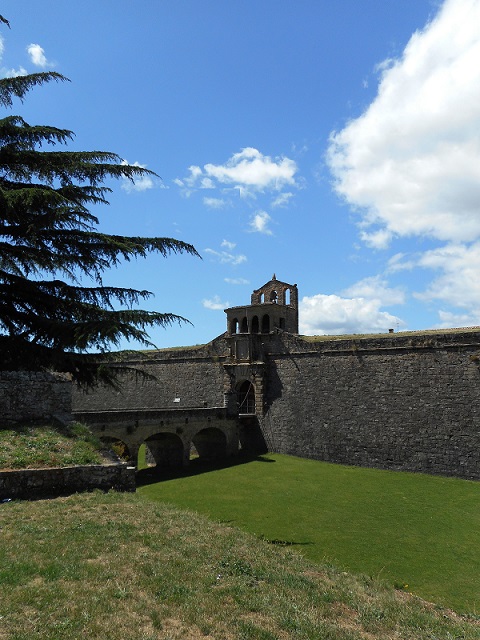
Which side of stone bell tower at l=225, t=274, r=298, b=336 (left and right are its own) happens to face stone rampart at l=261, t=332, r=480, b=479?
left

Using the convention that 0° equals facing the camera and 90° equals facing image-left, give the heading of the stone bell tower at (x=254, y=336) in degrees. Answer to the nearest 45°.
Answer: approximately 45°

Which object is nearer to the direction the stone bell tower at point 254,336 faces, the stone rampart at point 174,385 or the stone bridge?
the stone bridge

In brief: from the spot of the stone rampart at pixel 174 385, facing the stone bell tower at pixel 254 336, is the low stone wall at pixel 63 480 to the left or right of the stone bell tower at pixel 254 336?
right

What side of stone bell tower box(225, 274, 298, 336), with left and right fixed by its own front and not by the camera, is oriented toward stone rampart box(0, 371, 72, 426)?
front

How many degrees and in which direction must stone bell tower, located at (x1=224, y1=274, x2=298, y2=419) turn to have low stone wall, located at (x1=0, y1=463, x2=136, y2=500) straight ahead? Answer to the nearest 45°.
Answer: approximately 45° to its left

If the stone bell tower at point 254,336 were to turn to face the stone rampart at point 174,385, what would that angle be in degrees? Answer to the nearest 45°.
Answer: approximately 90° to its right

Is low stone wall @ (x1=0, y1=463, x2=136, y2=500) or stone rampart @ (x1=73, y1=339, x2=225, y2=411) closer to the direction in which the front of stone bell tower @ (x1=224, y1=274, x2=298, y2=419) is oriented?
the low stone wall
